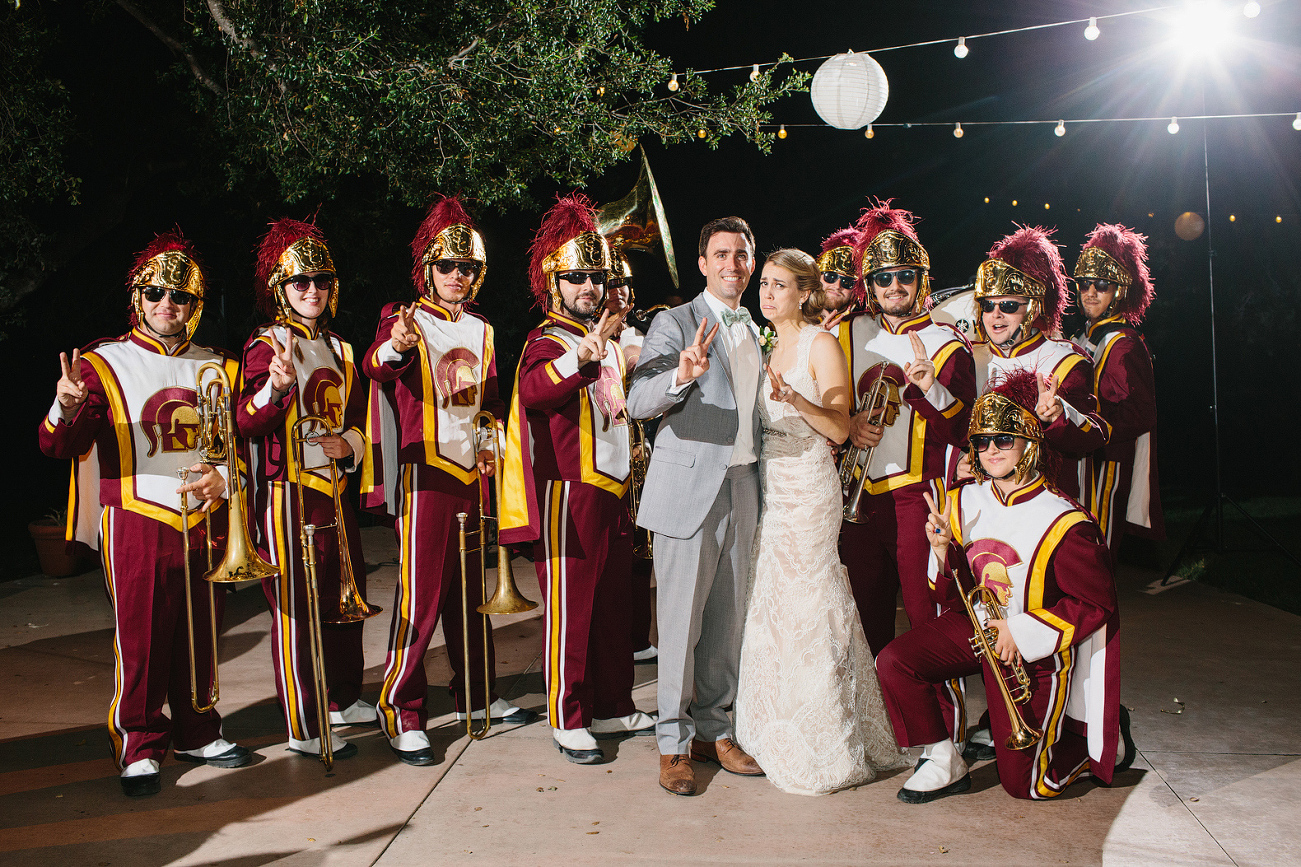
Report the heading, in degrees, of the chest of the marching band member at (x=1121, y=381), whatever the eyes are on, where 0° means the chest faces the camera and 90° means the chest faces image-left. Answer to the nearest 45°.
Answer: approximately 45°

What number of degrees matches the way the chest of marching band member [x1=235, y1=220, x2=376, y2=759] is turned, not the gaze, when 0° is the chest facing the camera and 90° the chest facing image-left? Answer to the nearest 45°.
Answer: approximately 315°

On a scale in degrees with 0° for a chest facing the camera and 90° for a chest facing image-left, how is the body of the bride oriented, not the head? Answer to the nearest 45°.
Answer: approximately 45°

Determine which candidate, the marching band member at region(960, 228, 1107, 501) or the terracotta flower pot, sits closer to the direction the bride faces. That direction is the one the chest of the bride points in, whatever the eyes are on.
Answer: the terracotta flower pot

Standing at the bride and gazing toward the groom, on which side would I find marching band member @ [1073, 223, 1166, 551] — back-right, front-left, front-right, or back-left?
back-right

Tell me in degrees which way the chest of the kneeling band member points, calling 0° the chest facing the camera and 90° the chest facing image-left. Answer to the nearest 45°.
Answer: approximately 45°

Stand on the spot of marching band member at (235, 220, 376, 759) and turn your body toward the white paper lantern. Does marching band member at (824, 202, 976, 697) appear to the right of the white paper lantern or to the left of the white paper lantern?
right
